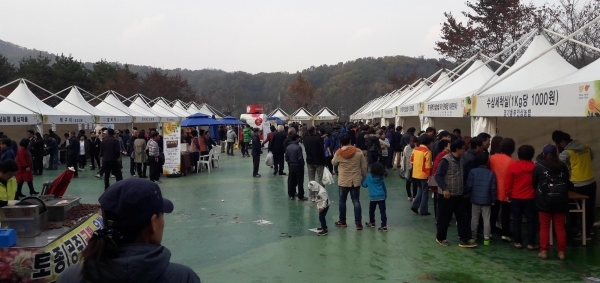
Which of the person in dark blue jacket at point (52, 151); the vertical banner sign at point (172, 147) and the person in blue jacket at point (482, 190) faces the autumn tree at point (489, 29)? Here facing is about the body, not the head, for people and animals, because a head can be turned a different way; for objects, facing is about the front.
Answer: the person in blue jacket

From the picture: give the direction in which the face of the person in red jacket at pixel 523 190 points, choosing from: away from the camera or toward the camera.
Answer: away from the camera

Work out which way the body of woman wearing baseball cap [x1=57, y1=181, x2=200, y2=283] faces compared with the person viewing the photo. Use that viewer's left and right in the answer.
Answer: facing away from the viewer and to the right of the viewer

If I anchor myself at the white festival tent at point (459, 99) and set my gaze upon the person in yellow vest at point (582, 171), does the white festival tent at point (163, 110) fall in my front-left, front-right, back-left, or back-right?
back-right

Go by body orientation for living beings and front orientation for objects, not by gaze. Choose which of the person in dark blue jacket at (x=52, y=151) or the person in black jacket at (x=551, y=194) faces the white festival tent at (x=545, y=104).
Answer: the person in black jacket at (x=551, y=194)

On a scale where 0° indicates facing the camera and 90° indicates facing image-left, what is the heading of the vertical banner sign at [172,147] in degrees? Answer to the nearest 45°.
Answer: approximately 0°

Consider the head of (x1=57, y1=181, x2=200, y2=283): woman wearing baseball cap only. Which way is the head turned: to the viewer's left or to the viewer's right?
to the viewer's right

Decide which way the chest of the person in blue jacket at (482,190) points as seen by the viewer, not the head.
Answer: away from the camera

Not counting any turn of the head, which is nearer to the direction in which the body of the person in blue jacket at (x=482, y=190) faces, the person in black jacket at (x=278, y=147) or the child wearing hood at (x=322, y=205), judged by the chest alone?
the person in black jacket

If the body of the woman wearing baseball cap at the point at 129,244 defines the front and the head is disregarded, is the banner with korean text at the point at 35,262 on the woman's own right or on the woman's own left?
on the woman's own left

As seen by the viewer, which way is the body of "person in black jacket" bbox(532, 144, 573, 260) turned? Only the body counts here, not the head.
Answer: away from the camera
